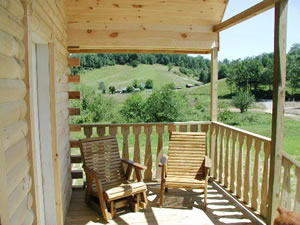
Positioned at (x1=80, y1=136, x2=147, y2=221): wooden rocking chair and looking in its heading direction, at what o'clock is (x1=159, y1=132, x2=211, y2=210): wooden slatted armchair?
(x1=159, y1=132, x2=211, y2=210): wooden slatted armchair is roughly at 10 o'clock from (x1=80, y1=136, x2=147, y2=221): wooden rocking chair.

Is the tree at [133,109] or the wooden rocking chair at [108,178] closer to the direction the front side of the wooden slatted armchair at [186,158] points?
the wooden rocking chair

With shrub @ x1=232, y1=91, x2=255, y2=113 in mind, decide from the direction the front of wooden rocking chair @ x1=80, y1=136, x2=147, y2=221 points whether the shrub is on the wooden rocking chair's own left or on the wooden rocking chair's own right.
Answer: on the wooden rocking chair's own left

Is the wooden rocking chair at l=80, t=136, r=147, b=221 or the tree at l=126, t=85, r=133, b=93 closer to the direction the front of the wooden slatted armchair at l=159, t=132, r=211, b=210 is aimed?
the wooden rocking chair

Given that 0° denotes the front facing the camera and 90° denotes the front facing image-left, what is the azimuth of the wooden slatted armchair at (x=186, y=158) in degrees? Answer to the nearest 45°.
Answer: approximately 0°

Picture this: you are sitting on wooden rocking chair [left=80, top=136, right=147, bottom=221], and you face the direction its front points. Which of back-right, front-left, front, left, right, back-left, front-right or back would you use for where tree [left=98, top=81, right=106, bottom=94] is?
back-left

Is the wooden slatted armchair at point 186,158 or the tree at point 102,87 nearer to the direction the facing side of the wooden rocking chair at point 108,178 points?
the wooden slatted armchair

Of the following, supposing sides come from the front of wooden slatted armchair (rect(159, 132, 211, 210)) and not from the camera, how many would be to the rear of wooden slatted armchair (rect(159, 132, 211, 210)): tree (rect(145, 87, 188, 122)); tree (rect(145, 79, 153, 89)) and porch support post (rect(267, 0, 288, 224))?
2

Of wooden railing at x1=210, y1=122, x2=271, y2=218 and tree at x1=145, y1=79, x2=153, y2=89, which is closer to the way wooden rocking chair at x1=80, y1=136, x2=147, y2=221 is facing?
the wooden railing
